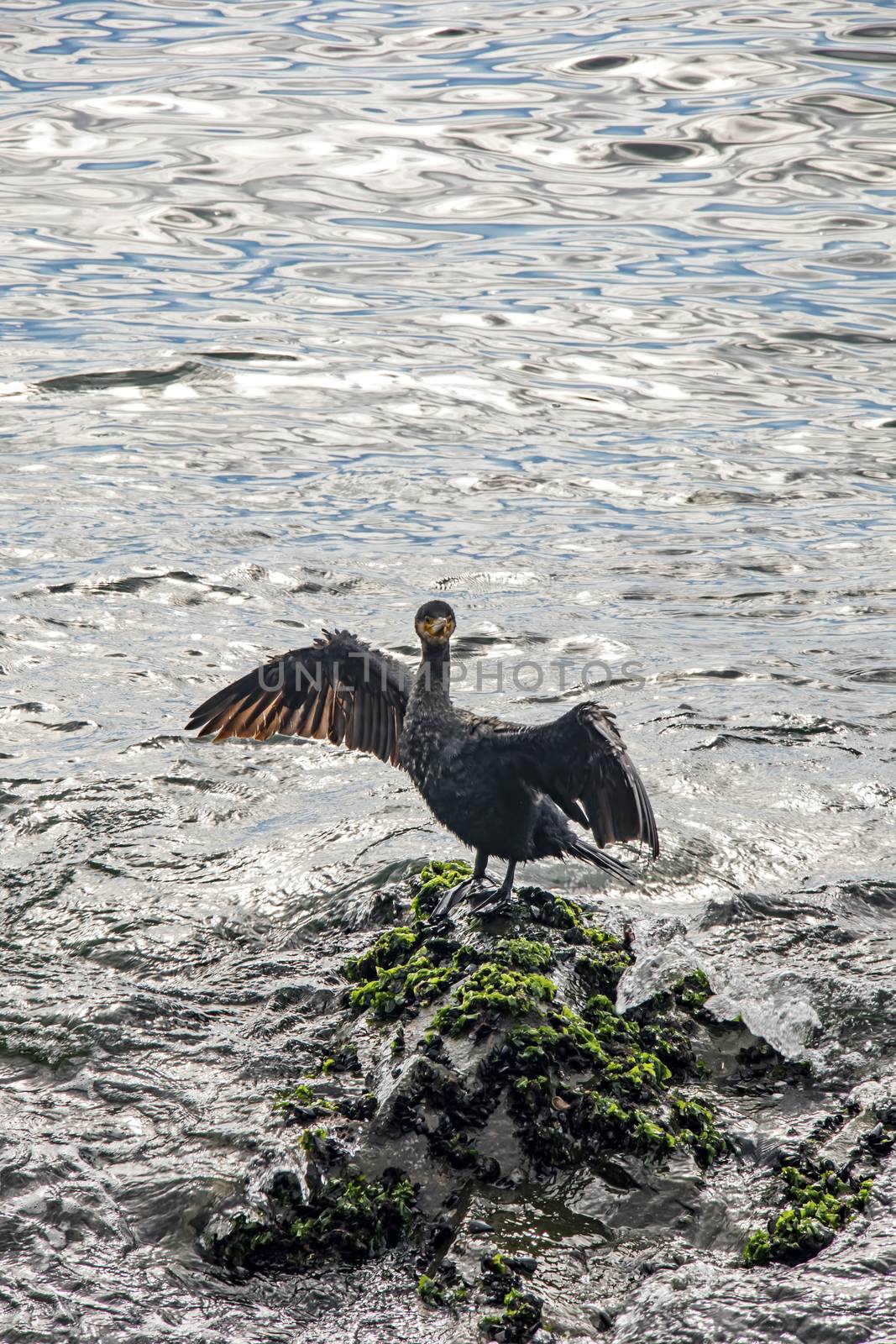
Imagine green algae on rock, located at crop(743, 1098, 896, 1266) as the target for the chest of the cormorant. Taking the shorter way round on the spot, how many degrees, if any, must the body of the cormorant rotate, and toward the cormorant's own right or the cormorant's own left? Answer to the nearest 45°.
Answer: approximately 90° to the cormorant's own left

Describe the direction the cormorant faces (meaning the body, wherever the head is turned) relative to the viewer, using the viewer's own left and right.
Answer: facing the viewer and to the left of the viewer
